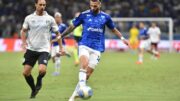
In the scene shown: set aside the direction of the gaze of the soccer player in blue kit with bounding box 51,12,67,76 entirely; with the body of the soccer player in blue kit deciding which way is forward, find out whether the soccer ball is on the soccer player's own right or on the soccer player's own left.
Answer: on the soccer player's own left

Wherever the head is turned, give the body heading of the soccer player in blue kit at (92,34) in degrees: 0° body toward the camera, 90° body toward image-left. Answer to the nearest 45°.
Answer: approximately 0°
